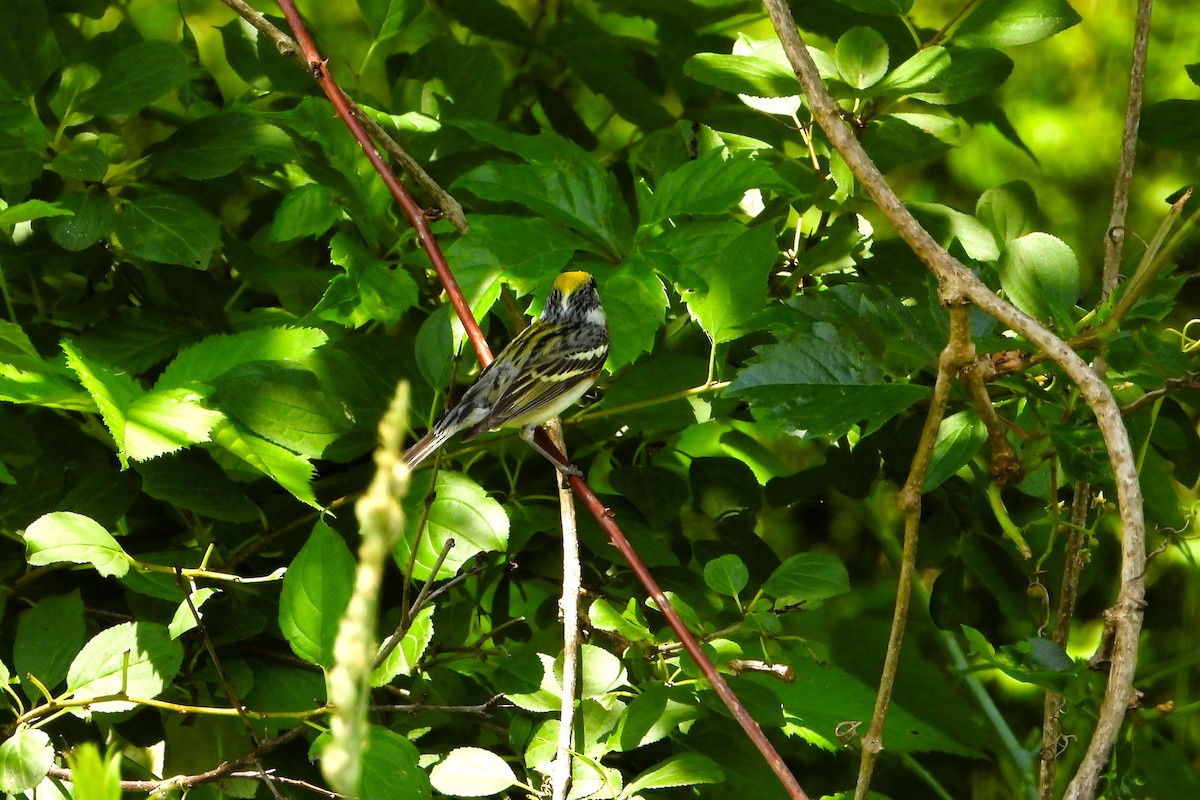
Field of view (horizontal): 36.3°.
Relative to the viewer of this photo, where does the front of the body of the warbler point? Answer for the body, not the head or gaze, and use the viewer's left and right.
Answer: facing away from the viewer and to the right of the viewer

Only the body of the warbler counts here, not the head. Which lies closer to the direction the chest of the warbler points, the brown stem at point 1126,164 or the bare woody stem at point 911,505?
the brown stem

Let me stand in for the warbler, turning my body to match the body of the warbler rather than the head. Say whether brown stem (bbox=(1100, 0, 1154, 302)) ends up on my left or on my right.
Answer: on my right

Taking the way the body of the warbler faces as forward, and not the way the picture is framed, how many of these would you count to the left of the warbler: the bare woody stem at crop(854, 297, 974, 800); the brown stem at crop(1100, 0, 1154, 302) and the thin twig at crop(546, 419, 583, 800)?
0

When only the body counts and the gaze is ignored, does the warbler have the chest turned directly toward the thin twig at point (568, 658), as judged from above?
no

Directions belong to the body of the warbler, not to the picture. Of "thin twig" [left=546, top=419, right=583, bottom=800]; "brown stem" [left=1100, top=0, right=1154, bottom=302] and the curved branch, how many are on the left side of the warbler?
0
